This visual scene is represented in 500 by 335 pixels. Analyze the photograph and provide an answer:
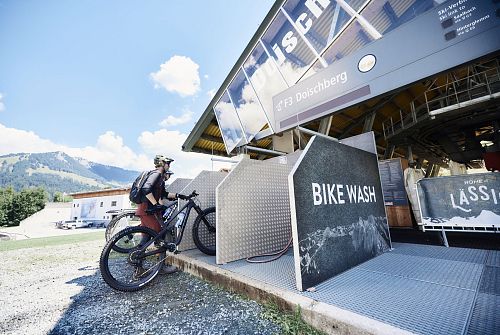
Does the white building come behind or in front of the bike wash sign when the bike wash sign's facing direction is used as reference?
behind

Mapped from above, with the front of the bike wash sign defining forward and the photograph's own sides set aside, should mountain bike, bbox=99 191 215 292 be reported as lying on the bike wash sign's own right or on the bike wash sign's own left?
on the bike wash sign's own right

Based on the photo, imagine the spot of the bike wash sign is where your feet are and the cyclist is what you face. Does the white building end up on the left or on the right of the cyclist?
right

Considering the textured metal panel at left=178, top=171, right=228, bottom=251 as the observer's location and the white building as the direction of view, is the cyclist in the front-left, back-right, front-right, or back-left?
back-left
